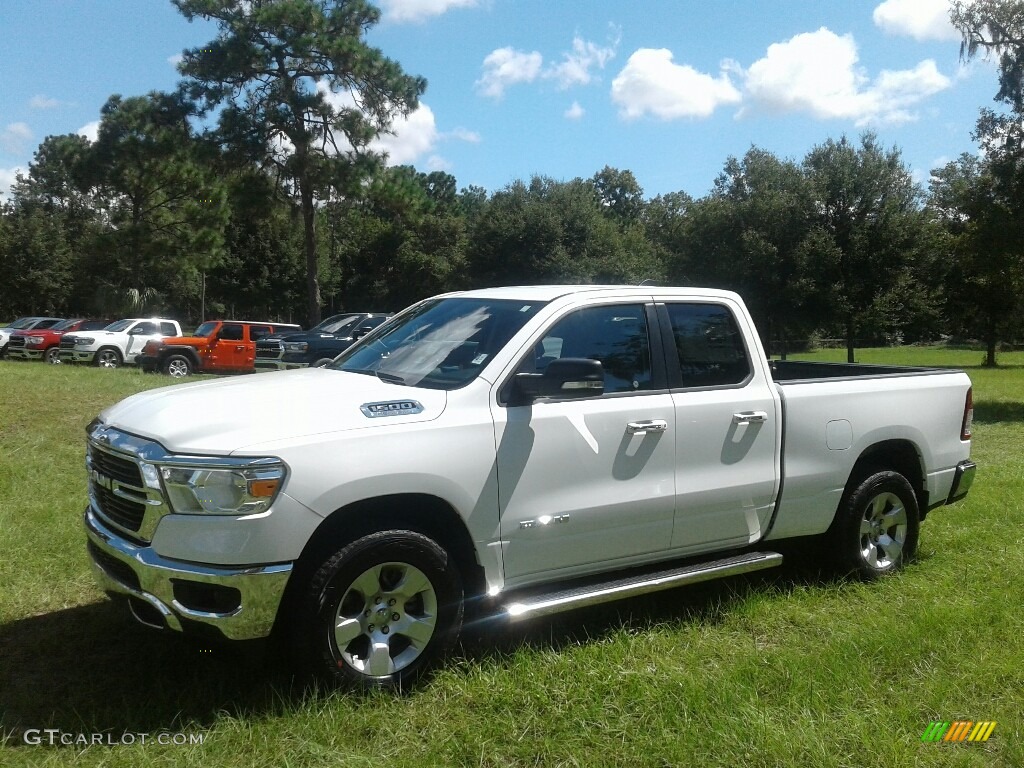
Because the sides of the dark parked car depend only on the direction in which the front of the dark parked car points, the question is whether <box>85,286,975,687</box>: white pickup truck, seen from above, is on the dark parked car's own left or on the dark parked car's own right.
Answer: on the dark parked car's own left

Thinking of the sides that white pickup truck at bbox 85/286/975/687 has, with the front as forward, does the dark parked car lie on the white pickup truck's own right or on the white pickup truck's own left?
on the white pickup truck's own right

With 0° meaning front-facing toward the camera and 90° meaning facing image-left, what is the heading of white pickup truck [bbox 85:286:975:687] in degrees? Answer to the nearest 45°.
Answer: approximately 45°

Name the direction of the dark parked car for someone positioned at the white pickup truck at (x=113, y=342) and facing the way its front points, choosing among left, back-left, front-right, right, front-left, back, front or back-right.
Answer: left

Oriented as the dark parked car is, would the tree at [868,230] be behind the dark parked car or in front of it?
behind

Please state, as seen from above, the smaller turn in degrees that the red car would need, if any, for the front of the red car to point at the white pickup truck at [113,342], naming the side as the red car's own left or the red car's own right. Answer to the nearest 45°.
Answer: approximately 90° to the red car's own left

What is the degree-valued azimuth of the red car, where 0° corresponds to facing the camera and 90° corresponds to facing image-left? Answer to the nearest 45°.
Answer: approximately 45°

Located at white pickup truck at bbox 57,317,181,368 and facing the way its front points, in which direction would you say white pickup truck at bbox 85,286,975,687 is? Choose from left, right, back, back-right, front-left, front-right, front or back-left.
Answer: front-left

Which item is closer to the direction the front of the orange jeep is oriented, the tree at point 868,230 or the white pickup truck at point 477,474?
the white pickup truck

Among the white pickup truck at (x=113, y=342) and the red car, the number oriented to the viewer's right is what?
0

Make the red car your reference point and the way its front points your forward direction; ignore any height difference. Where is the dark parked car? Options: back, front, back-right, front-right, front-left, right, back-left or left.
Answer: left

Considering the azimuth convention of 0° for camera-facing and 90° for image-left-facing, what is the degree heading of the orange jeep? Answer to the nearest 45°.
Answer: approximately 45°

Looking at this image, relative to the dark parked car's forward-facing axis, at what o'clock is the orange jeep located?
The orange jeep is roughly at 2 o'clock from the dark parked car.

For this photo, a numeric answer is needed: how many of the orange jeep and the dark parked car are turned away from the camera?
0
